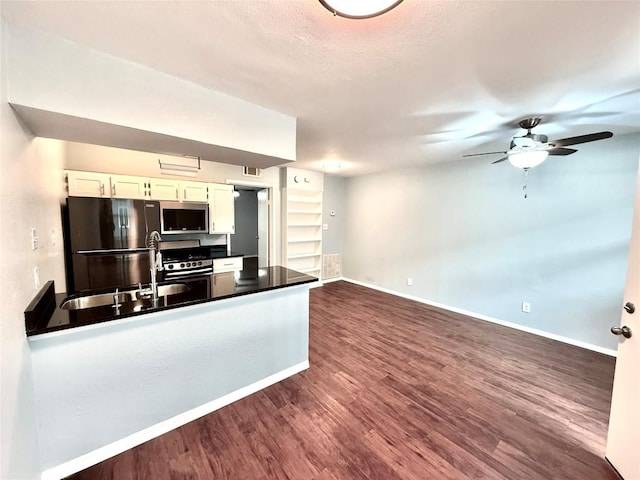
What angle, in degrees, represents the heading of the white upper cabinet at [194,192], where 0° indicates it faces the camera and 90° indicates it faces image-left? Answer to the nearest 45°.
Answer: approximately 0°

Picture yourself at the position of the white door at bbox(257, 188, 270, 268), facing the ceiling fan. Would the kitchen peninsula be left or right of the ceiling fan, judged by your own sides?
right

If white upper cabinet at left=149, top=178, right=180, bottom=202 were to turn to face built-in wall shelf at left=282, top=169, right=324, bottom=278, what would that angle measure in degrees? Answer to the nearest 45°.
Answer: approximately 90° to its left

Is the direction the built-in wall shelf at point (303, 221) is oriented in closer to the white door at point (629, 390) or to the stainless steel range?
the white door

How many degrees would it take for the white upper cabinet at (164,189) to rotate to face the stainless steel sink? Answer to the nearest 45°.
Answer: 0° — it already faces it

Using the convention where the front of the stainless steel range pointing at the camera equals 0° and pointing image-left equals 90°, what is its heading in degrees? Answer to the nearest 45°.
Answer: approximately 0°

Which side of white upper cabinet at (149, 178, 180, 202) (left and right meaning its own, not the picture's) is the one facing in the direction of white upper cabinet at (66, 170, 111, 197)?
right

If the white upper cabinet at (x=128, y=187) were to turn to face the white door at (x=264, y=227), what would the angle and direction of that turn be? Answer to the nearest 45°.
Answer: approximately 90° to its left
